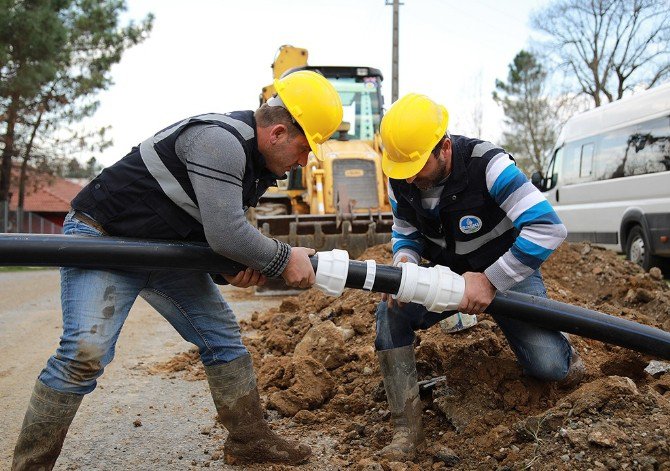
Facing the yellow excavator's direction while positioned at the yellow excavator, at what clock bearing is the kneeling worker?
The kneeling worker is roughly at 12 o'clock from the yellow excavator.

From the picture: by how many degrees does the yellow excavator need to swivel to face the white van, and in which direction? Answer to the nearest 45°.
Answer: approximately 90° to its left

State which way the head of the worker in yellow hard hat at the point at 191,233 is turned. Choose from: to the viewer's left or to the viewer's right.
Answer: to the viewer's right

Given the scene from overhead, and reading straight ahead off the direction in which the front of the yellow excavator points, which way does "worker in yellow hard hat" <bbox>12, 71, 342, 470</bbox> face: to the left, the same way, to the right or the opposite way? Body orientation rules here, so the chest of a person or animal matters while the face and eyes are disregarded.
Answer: to the left

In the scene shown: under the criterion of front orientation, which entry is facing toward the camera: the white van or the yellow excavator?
the yellow excavator

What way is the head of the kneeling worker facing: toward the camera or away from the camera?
toward the camera

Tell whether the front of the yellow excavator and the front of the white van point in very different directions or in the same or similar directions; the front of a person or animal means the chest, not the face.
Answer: very different directions

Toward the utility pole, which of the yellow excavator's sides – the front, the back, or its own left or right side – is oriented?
back

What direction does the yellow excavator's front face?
toward the camera

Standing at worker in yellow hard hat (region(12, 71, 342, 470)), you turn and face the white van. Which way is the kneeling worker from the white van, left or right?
right

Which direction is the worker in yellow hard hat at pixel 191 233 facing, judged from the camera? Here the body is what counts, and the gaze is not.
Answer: to the viewer's right
